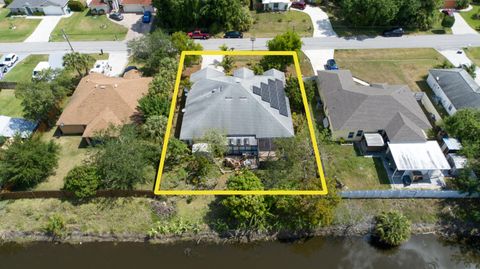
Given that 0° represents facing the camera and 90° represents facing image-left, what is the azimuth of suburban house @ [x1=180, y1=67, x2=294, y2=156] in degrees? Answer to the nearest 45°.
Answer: approximately 180°

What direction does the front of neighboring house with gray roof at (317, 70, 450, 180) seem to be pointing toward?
away from the camera

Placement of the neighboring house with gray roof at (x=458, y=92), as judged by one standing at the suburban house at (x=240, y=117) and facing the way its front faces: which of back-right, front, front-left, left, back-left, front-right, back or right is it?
right

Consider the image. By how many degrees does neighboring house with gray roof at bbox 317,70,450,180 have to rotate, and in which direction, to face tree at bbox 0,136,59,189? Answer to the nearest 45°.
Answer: approximately 135° to its left

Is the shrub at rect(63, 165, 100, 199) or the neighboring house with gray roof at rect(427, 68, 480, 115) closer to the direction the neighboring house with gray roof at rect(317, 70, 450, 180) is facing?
the neighboring house with gray roof

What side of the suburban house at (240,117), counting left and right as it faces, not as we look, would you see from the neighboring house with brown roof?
left

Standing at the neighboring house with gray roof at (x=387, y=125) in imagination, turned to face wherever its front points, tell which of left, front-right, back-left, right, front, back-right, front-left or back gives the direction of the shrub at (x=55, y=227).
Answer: back-left

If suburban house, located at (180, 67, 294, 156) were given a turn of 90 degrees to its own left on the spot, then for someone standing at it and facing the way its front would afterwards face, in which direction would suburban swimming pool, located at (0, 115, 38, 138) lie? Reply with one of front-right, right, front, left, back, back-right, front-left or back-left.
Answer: front

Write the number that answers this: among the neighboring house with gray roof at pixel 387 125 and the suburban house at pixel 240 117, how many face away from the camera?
2

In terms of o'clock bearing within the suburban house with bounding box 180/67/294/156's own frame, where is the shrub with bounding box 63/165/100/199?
The shrub is roughly at 8 o'clock from the suburban house.
